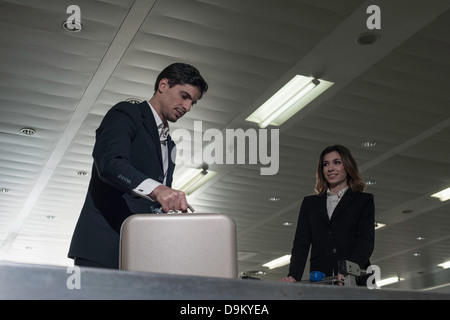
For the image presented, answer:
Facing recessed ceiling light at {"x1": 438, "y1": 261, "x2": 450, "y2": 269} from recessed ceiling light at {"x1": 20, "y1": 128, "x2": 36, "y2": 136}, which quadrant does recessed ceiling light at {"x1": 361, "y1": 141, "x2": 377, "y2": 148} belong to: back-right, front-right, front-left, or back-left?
front-right

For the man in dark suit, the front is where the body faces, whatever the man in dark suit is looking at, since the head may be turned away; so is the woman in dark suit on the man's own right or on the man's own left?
on the man's own left

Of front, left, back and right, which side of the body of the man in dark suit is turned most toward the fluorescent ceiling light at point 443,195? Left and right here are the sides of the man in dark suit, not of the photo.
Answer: left

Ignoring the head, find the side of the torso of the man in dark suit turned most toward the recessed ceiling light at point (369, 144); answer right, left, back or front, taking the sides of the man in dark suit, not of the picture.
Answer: left

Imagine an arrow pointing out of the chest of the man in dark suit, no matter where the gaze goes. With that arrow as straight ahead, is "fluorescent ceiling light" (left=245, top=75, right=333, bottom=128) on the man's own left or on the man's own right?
on the man's own left

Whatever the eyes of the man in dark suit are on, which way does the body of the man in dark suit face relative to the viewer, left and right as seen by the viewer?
facing the viewer and to the right of the viewer

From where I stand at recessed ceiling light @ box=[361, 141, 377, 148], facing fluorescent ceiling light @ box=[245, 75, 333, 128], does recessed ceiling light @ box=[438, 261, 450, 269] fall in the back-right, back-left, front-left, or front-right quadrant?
back-right

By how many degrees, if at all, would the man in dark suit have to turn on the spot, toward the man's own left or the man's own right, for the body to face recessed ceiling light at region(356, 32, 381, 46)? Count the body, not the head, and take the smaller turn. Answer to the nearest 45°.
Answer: approximately 90° to the man's own left

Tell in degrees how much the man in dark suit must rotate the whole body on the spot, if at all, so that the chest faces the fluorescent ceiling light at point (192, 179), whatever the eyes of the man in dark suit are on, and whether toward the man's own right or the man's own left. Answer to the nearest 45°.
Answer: approximately 135° to the man's own left

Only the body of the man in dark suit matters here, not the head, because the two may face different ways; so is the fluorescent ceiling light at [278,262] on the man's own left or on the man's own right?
on the man's own left
